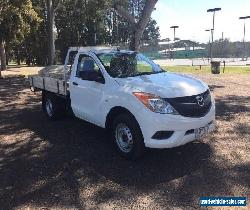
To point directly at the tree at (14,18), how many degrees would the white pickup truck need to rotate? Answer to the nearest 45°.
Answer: approximately 135° to its left

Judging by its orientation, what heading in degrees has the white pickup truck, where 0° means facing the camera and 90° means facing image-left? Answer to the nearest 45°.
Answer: approximately 315°

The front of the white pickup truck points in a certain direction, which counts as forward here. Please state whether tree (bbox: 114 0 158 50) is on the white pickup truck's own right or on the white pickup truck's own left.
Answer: on the white pickup truck's own left
